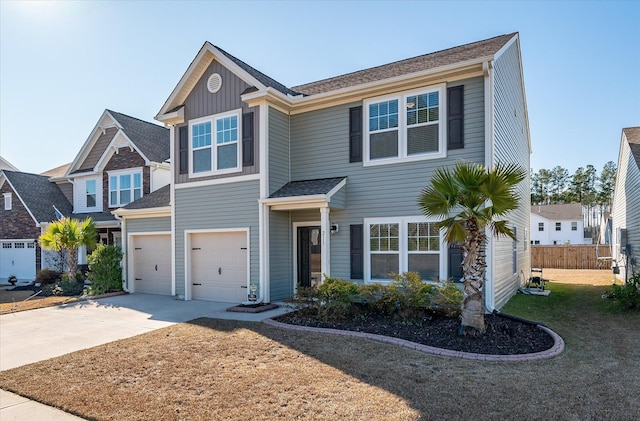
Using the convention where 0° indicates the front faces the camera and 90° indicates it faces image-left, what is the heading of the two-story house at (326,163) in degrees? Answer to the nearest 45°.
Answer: approximately 45°

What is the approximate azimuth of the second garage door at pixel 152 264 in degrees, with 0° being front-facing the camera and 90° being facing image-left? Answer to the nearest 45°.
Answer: approximately 45°

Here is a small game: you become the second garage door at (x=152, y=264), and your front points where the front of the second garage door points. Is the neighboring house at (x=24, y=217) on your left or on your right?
on your right

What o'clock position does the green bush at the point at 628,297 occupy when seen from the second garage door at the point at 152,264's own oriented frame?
The green bush is roughly at 9 o'clock from the second garage door.

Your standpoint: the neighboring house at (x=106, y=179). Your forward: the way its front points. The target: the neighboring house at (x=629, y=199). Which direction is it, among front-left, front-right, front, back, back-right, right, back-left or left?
left

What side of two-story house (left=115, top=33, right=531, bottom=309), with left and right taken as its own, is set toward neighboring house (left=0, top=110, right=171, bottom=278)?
right

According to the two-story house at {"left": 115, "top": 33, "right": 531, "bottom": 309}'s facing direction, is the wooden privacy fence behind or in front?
behind
